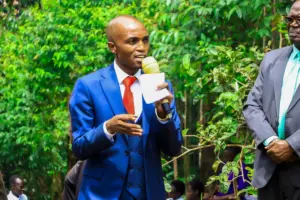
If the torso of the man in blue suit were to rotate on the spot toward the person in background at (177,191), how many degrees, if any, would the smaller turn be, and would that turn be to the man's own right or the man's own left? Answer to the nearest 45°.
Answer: approximately 135° to the man's own left

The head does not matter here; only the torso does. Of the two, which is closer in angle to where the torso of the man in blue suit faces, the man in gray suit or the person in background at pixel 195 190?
the man in gray suit

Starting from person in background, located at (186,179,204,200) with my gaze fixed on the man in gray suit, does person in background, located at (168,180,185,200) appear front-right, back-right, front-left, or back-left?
back-right

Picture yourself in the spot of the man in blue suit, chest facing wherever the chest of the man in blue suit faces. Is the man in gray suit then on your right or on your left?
on your left

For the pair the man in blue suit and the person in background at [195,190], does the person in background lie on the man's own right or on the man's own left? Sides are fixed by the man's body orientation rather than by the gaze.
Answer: on the man's own left

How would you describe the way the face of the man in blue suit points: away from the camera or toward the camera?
toward the camera

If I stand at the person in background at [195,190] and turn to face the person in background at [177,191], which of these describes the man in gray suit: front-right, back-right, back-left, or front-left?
back-left

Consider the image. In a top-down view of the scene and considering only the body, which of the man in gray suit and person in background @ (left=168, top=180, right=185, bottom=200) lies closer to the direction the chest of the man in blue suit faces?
the man in gray suit

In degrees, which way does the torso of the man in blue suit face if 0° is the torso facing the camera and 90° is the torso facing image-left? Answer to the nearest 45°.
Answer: approximately 315°
